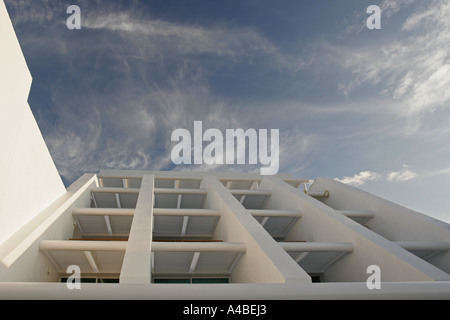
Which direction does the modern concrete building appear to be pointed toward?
toward the camera
